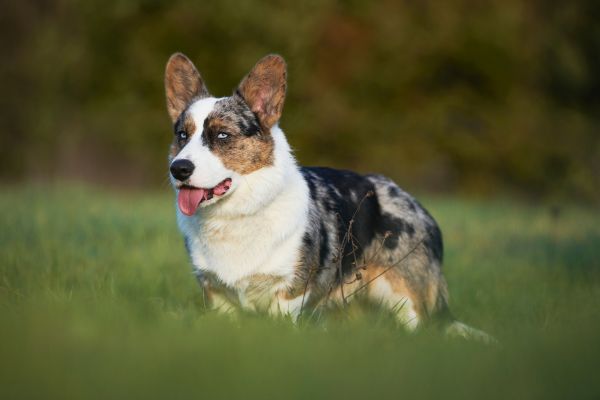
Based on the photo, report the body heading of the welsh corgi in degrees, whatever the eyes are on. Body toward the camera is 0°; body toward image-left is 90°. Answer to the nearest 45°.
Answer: approximately 45°
